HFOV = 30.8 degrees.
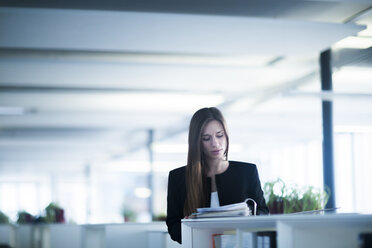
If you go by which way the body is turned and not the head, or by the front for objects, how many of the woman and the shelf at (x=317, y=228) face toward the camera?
2

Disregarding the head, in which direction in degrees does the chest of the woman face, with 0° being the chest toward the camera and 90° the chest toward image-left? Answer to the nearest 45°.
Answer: approximately 0°

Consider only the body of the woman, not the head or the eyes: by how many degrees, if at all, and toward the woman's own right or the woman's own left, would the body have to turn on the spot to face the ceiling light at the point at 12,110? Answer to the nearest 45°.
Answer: approximately 135° to the woman's own right

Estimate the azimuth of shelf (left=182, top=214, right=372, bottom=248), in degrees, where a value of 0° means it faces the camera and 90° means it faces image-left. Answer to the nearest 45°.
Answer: approximately 0°

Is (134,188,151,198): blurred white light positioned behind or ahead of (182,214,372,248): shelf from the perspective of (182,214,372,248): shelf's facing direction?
behind

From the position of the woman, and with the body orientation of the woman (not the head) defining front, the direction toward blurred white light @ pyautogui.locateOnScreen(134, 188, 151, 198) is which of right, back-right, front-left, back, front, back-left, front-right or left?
back

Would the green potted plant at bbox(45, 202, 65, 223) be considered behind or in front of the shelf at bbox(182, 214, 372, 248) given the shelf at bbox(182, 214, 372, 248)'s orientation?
behind
